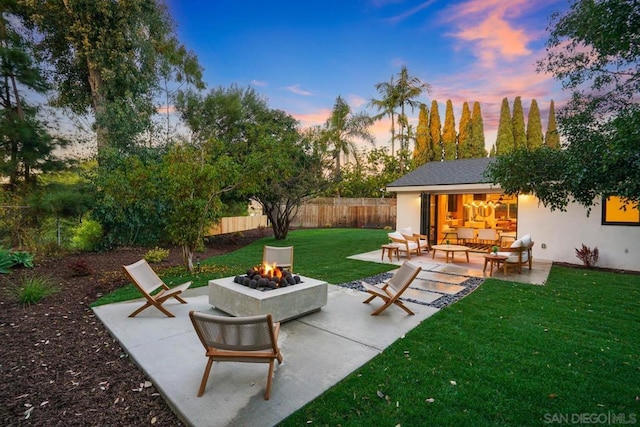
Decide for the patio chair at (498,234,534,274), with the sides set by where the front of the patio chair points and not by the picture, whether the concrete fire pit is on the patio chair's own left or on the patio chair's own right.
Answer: on the patio chair's own left

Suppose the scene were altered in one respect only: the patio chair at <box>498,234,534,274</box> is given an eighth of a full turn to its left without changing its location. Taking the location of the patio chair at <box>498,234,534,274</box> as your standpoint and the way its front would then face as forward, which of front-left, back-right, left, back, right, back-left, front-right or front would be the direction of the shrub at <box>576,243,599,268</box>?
back

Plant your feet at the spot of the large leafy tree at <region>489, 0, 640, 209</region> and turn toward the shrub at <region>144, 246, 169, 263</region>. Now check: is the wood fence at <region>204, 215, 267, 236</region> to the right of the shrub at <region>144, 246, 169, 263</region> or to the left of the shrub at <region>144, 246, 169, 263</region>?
right

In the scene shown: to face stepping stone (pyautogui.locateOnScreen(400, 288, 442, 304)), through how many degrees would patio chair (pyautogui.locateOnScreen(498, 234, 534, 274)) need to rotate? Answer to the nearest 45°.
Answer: approximately 45° to its left

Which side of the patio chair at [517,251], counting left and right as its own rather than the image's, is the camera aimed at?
left

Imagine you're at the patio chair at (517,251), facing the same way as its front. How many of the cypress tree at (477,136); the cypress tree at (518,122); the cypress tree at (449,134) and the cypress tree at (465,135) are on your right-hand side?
4

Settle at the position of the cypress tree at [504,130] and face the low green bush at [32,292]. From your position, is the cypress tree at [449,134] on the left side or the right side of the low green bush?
right

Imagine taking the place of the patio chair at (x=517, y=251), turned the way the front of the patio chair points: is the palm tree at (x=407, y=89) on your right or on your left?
on your right

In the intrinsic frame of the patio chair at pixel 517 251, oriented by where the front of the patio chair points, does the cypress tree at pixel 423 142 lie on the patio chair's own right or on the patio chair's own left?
on the patio chair's own right

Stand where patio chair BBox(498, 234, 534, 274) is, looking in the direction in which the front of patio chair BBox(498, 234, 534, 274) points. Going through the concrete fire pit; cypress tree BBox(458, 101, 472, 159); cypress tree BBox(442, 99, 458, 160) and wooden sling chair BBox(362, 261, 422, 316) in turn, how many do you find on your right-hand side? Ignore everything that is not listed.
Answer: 2

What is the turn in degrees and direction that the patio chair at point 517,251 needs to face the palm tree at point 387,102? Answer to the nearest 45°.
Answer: approximately 45° to its right
